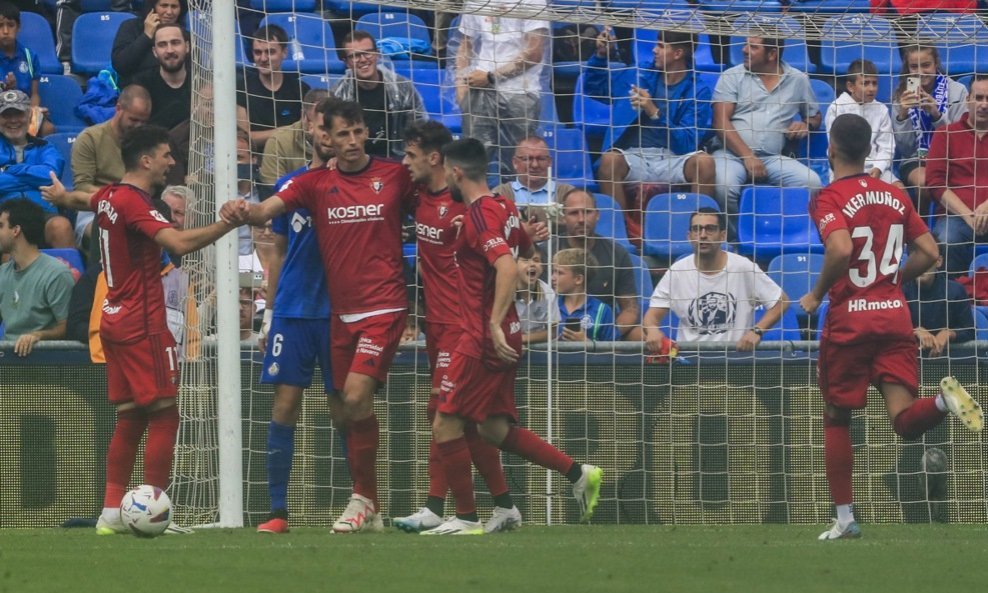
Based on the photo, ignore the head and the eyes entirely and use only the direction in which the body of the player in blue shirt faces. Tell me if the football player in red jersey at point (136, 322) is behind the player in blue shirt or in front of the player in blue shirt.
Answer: in front

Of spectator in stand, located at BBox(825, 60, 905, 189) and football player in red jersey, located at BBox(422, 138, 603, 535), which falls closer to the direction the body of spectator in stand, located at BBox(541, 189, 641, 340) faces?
the football player in red jersey

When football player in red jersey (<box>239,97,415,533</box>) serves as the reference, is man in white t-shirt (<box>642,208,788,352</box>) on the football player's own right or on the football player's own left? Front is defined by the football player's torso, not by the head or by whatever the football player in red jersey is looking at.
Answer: on the football player's own left

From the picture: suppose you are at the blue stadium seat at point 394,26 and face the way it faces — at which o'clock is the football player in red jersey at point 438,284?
The football player in red jersey is roughly at 12 o'clock from the blue stadium seat.

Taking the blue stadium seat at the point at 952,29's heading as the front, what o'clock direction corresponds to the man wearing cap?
The man wearing cap is roughly at 3 o'clock from the blue stadium seat.

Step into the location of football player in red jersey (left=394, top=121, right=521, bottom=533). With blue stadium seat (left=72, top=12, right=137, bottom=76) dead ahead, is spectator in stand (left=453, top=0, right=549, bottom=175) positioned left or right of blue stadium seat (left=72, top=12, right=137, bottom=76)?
right

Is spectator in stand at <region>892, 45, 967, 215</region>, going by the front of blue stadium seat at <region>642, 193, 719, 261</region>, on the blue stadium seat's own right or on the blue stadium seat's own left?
on the blue stadium seat's own left

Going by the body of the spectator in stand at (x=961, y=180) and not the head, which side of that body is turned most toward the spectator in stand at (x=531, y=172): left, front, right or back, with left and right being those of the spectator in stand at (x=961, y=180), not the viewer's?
right

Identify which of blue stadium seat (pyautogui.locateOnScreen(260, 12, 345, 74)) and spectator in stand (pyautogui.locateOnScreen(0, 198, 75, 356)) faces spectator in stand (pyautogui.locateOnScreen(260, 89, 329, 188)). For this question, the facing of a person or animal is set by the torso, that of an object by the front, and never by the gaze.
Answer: the blue stadium seat

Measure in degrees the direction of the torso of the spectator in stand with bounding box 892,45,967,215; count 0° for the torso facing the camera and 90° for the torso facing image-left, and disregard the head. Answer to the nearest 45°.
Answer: approximately 0°
